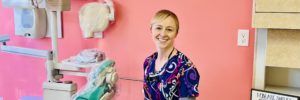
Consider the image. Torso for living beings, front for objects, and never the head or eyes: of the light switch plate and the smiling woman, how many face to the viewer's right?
0

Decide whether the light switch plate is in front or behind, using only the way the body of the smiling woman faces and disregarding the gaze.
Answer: behind

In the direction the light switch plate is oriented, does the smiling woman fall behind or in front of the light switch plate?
in front

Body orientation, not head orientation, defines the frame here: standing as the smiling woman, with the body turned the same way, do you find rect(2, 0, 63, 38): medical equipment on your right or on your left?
on your right

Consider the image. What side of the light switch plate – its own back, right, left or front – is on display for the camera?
front
